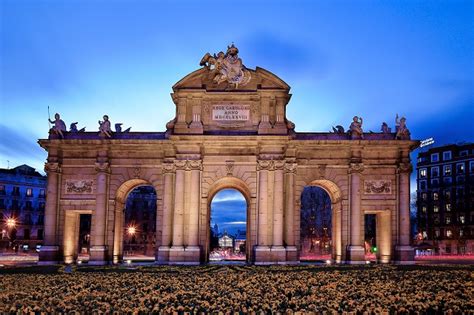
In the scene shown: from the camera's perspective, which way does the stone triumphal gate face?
toward the camera

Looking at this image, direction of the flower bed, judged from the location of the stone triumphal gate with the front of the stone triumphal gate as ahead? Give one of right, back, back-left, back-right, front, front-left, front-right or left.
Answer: front
